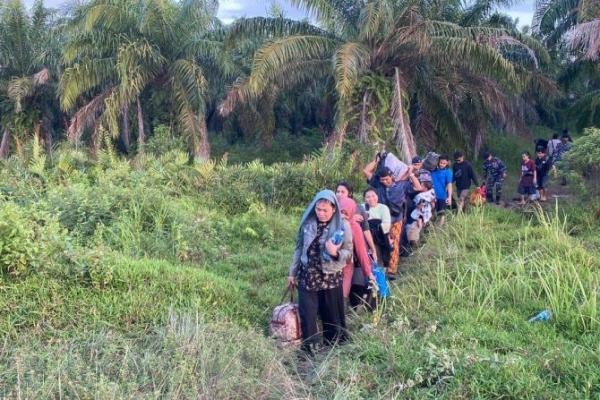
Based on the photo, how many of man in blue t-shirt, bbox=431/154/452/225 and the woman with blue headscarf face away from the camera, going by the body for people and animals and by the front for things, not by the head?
0

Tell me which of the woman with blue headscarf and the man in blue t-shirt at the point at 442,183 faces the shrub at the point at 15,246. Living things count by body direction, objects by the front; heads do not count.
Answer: the man in blue t-shirt

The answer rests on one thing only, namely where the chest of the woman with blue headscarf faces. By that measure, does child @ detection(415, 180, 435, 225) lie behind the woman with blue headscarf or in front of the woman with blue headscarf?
behind

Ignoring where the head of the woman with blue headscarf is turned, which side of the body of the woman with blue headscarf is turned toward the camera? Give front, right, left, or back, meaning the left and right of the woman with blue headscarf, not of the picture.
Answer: front

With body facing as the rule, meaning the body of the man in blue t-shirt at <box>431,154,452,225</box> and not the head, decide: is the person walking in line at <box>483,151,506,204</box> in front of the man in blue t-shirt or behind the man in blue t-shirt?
behind

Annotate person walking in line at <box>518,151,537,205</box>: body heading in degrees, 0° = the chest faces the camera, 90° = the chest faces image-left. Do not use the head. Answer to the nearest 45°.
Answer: approximately 45°

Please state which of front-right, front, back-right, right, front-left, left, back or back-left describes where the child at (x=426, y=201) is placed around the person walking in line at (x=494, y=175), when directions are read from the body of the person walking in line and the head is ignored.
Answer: front-left

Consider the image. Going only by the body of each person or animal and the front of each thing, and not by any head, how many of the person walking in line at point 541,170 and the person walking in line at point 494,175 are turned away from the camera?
0

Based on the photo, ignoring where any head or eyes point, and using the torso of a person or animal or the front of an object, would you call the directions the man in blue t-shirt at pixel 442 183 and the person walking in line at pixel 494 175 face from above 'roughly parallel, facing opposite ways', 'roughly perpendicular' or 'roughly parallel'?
roughly parallel

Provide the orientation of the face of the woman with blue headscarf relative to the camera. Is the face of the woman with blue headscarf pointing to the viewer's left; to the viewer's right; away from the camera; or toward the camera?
toward the camera

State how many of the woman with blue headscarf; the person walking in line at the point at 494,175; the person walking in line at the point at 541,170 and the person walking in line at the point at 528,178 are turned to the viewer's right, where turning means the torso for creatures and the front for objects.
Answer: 0

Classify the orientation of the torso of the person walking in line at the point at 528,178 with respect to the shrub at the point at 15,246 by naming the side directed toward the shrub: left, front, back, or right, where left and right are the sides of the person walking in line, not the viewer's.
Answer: front

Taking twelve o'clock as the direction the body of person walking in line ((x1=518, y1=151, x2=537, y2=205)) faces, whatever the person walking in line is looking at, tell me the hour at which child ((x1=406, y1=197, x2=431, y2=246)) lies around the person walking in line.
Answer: The child is roughly at 11 o'clock from the person walking in line.

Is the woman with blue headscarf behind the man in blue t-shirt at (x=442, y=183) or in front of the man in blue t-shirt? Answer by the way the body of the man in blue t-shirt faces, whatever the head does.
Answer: in front

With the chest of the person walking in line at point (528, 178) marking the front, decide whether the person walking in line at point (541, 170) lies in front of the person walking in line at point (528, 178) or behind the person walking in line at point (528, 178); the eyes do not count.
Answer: behind

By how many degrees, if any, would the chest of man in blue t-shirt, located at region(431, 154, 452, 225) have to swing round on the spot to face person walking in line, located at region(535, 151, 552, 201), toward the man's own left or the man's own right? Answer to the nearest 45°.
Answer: approximately 180°

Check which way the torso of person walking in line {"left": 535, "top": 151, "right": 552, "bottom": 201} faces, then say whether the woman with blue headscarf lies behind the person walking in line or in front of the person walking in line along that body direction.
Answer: in front
